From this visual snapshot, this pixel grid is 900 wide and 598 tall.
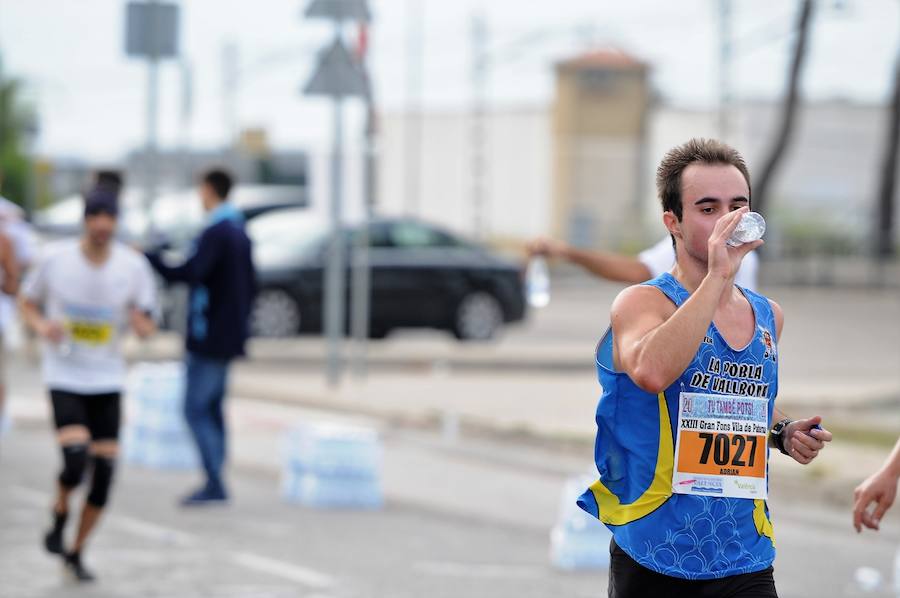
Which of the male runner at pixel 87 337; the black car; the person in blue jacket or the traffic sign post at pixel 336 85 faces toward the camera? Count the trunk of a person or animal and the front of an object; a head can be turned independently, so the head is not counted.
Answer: the male runner

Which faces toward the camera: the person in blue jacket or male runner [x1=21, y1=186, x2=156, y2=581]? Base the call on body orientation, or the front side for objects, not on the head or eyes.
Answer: the male runner

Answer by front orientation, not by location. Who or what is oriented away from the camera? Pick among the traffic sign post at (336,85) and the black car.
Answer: the traffic sign post

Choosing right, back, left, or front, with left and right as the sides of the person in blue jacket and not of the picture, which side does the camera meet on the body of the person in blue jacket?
left

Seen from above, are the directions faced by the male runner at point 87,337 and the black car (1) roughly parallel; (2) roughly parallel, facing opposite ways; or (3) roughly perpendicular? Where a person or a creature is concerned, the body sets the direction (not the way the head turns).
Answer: roughly perpendicular

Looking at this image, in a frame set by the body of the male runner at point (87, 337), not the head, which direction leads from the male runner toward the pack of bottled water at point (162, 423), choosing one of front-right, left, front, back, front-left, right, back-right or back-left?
back

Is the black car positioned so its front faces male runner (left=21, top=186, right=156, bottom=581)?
no

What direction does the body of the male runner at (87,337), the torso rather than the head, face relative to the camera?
toward the camera

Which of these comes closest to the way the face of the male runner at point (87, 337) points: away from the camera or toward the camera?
toward the camera

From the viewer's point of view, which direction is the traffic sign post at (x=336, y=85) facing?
away from the camera

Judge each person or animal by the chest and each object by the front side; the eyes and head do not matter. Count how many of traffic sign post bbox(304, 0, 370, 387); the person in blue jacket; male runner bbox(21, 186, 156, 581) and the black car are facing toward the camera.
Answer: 1

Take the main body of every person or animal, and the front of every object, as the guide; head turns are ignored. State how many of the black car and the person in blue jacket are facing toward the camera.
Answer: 0

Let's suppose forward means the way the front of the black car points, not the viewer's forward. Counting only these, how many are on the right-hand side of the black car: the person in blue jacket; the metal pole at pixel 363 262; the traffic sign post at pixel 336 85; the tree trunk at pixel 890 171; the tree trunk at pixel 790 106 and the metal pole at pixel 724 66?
3

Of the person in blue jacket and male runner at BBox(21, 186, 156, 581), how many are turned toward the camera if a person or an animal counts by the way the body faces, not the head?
1

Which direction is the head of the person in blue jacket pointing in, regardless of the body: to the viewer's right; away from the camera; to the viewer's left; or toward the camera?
to the viewer's left

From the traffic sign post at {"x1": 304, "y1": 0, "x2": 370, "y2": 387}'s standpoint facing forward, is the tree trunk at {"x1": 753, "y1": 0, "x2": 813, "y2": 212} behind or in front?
in front
